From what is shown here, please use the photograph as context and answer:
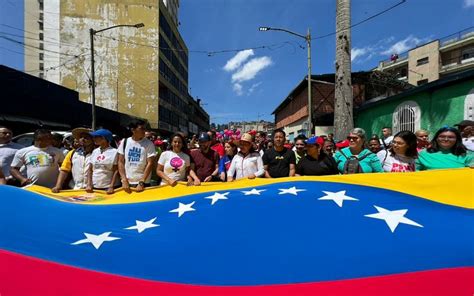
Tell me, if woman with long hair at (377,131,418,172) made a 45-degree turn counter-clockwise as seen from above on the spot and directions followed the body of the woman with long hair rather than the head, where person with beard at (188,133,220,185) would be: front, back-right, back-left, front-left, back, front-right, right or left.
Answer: back-right

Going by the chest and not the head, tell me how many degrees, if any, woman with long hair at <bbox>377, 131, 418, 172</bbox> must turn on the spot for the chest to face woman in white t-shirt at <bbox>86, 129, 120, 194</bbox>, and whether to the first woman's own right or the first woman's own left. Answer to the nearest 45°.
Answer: approximately 45° to the first woman's own right

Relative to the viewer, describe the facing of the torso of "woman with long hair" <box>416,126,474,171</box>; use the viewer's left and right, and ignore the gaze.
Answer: facing the viewer

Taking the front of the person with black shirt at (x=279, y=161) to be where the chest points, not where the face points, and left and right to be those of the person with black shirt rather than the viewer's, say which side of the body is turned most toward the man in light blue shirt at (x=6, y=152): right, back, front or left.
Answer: right

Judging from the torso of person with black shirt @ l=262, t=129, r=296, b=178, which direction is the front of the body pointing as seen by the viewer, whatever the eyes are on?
toward the camera

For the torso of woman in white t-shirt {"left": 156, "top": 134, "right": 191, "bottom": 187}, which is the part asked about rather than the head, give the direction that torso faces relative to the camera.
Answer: toward the camera

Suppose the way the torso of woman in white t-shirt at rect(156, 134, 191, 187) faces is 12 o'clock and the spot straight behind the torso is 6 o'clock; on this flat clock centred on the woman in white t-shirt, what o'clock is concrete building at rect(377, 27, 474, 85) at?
The concrete building is roughly at 8 o'clock from the woman in white t-shirt.

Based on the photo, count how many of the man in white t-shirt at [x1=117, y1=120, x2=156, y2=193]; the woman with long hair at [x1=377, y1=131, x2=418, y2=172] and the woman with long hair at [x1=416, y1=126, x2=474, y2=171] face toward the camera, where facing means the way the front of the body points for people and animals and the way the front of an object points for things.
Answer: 3

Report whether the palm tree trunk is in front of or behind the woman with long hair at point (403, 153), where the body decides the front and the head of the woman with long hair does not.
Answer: behind

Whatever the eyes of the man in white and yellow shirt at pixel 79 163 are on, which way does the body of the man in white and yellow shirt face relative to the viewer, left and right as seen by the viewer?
facing the viewer and to the right of the viewer

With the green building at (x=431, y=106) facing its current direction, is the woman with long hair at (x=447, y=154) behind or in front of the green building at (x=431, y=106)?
in front

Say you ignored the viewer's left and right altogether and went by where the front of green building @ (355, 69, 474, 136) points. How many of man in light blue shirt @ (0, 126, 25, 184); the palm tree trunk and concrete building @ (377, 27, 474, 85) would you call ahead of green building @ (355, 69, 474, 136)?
2
